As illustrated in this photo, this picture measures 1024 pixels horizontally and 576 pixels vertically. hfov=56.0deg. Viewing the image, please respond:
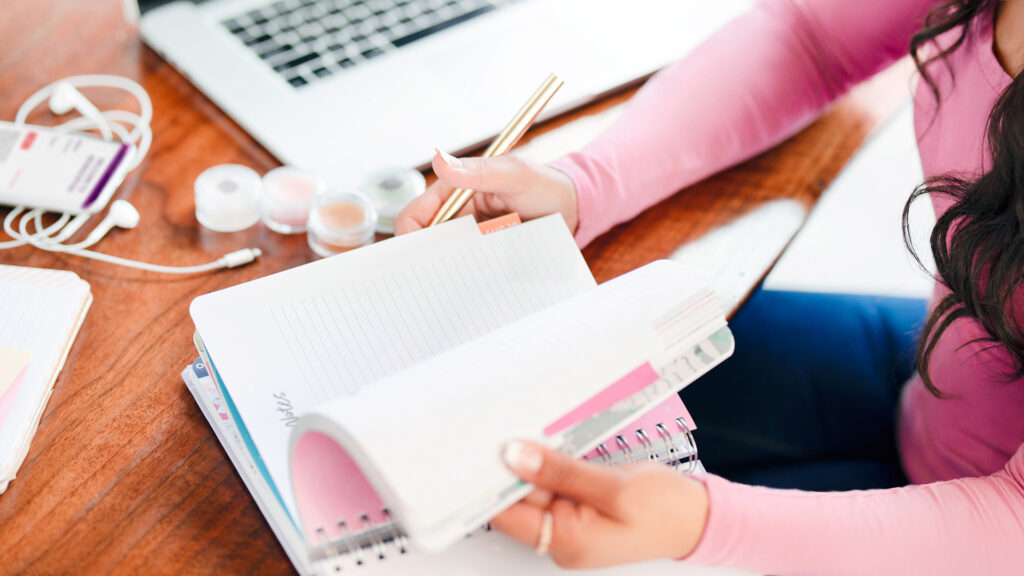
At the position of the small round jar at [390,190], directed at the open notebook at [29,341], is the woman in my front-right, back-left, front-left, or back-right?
back-left

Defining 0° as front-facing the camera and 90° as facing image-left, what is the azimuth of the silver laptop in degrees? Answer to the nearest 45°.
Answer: approximately 315°

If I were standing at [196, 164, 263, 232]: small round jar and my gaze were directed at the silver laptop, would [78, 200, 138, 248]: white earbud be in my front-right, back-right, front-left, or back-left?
back-left
